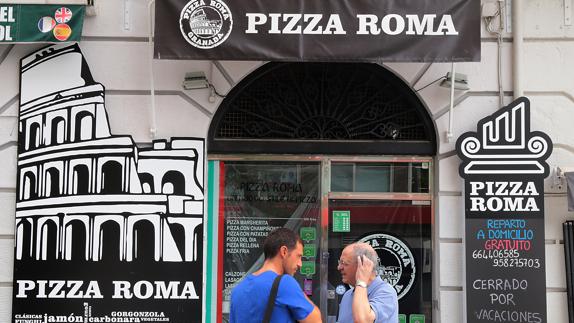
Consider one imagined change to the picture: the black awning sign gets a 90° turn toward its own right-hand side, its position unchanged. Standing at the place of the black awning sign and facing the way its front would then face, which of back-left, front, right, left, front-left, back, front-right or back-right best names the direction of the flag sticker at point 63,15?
front

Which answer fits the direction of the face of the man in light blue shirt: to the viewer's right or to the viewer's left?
to the viewer's left

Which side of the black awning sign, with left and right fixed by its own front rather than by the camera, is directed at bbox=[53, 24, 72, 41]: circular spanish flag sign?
right

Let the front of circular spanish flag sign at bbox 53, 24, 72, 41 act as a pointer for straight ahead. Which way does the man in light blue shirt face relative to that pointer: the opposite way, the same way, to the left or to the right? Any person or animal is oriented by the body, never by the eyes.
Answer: to the right

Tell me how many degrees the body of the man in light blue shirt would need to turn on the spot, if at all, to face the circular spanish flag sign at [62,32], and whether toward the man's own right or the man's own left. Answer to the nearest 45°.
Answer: approximately 45° to the man's own right

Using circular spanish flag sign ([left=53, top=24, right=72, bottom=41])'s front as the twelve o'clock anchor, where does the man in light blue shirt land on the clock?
The man in light blue shirt is roughly at 11 o'clock from the circular spanish flag sign.

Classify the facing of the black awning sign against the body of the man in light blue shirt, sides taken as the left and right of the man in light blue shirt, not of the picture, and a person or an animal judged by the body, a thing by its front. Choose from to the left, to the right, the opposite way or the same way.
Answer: to the left

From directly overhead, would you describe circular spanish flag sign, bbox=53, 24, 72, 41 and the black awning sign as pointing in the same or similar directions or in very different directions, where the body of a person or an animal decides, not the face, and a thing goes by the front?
same or similar directions

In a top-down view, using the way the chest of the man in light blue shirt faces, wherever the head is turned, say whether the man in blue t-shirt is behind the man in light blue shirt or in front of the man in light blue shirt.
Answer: in front

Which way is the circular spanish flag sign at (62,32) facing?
toward the camera

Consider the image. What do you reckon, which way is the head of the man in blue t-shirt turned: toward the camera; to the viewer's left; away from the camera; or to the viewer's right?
to the viewer's right

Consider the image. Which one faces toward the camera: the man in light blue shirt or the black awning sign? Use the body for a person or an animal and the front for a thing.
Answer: the black awning sign

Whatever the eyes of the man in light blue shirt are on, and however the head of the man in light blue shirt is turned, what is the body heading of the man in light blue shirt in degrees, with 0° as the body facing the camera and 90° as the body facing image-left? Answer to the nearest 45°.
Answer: approximately 90°

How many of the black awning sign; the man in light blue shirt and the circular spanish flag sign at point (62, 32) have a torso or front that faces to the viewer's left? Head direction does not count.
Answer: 1

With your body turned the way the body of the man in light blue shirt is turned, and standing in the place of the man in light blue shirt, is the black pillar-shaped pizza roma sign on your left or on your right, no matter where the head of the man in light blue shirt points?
on your right

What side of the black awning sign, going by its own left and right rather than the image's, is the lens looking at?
front

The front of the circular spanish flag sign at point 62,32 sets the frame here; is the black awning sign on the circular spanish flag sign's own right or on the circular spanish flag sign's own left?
on the circular spanish flag sign's own left
